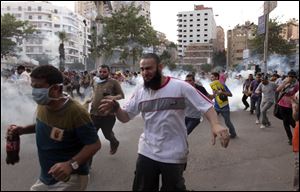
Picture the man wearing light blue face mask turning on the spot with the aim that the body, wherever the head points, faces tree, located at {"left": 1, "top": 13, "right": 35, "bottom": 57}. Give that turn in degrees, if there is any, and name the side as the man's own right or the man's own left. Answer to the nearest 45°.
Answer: approximately 135° to the man's own right

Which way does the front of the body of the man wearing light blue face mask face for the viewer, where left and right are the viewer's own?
facing the viewer and to the left of the viewer

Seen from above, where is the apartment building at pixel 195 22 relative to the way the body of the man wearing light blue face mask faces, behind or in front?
behind

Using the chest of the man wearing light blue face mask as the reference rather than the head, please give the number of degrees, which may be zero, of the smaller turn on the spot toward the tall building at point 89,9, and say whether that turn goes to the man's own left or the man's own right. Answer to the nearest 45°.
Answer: approximately 135° to the man's own right

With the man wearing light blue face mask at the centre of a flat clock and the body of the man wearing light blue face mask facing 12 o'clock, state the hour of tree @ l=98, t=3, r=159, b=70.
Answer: The tree is roughly at 5 o'clock from the man wearing light blue face mask.

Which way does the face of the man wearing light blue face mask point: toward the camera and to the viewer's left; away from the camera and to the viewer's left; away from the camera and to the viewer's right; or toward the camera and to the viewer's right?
toward the camera and to the viewer's left

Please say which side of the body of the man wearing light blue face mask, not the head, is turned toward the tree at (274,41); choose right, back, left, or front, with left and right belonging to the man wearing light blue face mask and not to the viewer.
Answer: back
